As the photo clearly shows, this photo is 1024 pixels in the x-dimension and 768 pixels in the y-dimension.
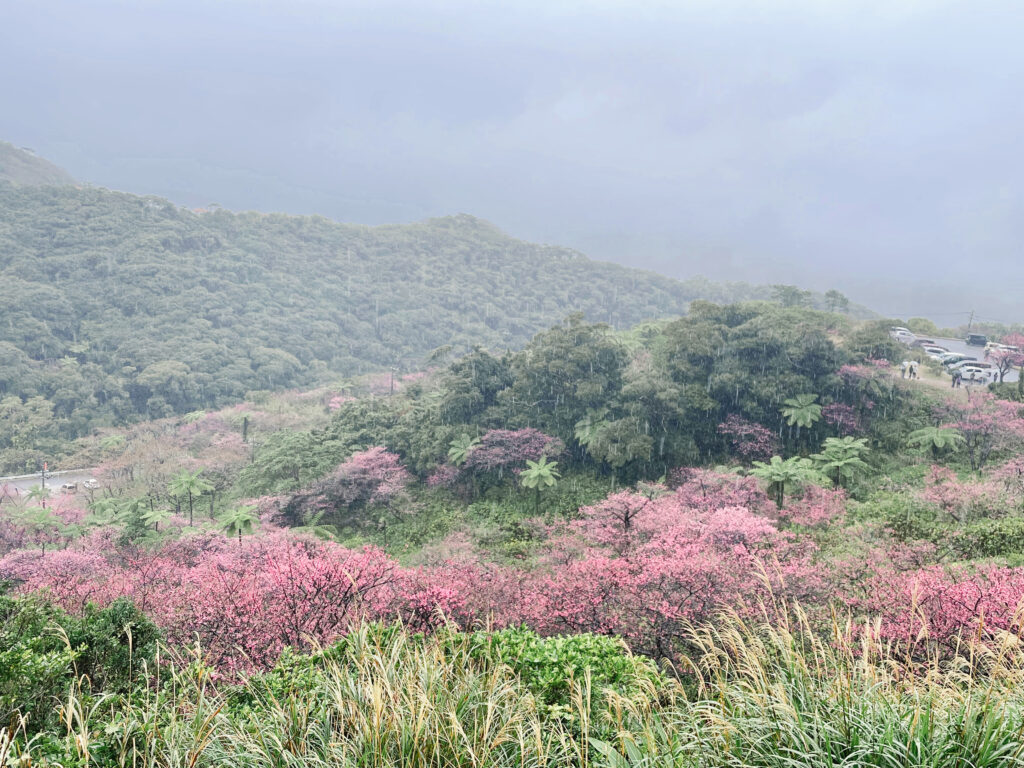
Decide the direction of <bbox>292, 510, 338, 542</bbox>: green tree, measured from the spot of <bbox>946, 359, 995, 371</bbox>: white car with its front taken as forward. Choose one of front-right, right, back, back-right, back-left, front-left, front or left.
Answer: front-left

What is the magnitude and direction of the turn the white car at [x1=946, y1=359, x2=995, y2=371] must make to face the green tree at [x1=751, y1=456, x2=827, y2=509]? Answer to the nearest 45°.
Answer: approximately 90° to its left

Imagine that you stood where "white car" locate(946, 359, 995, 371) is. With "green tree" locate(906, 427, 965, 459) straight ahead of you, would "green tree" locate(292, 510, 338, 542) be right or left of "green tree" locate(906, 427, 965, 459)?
right

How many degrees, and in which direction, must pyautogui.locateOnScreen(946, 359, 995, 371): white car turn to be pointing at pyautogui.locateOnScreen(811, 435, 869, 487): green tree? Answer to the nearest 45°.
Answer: approximately 90° to its left

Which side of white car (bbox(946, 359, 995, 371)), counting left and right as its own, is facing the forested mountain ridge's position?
front

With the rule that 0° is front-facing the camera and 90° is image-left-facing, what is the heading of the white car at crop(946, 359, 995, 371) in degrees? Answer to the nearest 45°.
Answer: approximately 90°

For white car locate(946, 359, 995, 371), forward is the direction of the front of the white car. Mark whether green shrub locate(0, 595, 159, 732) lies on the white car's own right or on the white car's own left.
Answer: on the white car's own left

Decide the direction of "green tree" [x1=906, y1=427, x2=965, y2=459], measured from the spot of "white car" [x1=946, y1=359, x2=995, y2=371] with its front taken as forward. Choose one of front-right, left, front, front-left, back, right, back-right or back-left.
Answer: left

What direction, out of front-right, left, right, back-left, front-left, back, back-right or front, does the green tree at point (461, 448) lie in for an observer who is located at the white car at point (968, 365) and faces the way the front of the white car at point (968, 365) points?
front-left

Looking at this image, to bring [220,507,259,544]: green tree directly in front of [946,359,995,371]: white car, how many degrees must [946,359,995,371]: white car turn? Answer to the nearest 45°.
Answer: approximately 45° to its left
